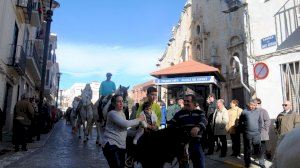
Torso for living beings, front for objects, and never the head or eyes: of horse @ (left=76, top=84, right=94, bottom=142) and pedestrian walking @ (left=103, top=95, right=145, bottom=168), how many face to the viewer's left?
0

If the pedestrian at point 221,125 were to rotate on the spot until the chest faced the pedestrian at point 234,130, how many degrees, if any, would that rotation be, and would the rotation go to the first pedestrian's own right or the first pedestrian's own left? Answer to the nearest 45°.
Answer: approximately 135° to the first pedestrian's own left

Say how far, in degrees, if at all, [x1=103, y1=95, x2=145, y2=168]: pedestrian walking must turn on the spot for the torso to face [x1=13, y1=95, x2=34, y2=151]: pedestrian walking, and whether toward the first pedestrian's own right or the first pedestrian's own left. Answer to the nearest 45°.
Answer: approximately 180°

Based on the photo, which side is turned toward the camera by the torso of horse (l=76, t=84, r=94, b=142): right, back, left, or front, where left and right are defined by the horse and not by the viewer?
front

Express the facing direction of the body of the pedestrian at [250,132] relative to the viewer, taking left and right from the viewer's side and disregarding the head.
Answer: facing the viewer and to the left of the viewer

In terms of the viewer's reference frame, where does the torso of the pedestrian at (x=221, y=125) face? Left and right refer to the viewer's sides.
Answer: facing the viewer and to the left of the viewer

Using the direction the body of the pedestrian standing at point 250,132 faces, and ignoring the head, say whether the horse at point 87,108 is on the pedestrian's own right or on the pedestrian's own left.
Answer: on the pedestrian's own right

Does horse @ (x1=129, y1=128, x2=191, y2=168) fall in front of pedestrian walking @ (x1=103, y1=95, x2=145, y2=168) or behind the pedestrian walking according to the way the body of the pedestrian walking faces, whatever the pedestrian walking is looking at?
in front

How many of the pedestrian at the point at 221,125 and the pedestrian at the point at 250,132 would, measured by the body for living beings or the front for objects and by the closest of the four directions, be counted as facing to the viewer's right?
0

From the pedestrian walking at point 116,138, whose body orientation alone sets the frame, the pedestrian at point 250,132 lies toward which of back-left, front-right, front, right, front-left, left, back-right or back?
left

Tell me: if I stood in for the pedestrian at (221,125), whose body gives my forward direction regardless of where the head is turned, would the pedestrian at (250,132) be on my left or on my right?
on my left

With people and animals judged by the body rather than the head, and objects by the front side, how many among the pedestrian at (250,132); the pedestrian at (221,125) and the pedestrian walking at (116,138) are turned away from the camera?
0
